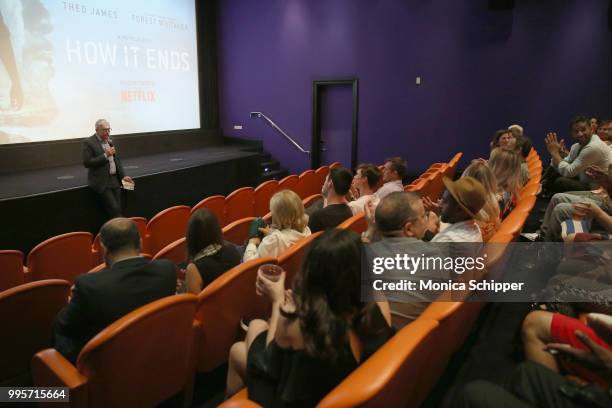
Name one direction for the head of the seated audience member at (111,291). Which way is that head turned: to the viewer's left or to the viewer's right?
to the viewer's left

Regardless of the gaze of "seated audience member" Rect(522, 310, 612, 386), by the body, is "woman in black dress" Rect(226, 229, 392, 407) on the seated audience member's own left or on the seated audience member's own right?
on the seated audience member's own left

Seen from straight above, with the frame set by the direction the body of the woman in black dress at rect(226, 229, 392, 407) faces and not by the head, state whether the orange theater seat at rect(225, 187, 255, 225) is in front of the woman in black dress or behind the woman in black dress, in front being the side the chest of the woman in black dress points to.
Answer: in front

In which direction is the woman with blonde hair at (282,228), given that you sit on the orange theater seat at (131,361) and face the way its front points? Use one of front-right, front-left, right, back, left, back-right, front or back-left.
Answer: right

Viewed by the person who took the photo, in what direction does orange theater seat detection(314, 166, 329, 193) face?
facing away from the viewer and to the left of the viewer

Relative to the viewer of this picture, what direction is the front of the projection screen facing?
facing the viewer and to the right of the viewer

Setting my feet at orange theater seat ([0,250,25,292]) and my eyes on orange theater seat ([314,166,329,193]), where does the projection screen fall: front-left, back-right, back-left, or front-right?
front-left

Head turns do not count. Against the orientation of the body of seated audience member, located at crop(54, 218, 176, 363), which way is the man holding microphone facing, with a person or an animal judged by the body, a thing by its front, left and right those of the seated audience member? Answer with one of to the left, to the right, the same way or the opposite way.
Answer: the opposite way

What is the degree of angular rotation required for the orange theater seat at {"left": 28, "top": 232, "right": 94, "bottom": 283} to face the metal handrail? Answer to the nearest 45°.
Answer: approximately 90° to its right

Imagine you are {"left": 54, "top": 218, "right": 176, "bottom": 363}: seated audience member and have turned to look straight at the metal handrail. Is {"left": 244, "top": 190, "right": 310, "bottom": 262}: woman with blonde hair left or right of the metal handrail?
right

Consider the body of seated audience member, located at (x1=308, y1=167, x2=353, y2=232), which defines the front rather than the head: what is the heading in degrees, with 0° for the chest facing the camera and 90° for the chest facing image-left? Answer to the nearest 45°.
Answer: approximately 135°

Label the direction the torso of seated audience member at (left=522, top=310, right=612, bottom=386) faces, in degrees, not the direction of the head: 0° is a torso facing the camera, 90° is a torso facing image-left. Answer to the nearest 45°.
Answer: approximately 90°

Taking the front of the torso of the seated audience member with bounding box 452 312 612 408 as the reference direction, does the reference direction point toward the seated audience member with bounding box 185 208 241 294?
yes

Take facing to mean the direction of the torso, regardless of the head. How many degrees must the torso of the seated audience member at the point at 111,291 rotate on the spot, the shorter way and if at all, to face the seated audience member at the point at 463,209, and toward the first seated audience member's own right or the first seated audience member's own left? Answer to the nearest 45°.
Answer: approximately 135° to the first seated audience member's own right

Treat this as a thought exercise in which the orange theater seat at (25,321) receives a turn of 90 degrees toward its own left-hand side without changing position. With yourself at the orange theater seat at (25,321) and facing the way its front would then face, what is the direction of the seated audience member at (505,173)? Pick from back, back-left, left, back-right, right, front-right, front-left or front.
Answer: back-left

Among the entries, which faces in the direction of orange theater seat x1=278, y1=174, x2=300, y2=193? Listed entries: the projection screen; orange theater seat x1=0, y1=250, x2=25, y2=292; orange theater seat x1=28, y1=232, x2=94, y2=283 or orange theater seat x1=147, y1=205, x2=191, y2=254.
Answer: the projection screen

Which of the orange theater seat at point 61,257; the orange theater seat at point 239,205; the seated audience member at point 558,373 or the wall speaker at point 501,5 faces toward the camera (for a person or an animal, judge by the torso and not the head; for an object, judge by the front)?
the wall speaker

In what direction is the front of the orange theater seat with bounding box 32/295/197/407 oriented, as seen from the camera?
facing away from the viewer and to the left of the viewer
